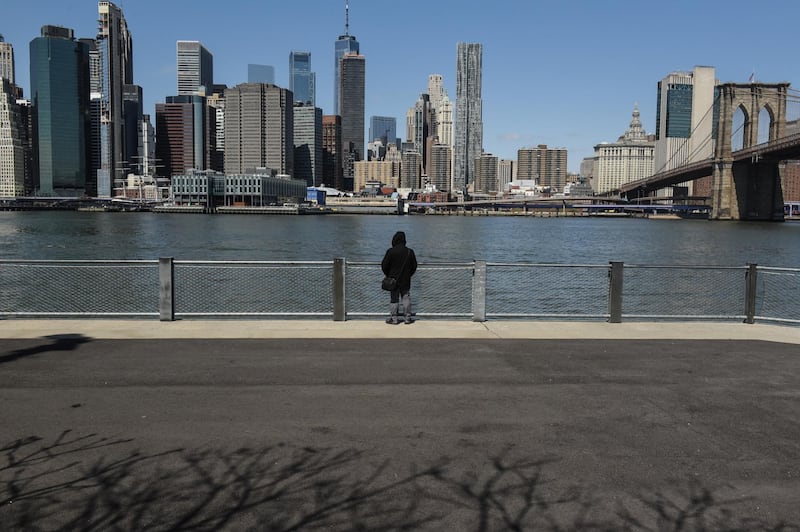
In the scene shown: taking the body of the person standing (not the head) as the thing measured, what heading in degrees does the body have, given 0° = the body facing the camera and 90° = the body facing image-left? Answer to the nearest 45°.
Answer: approximately 180°
